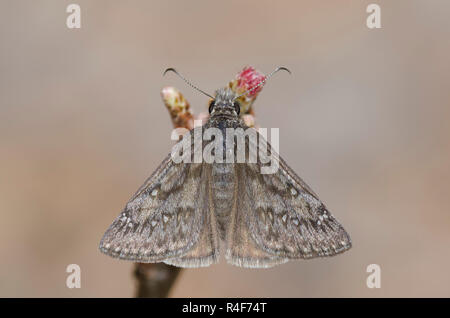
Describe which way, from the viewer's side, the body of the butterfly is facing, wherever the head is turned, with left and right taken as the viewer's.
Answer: facing away from the viewer
